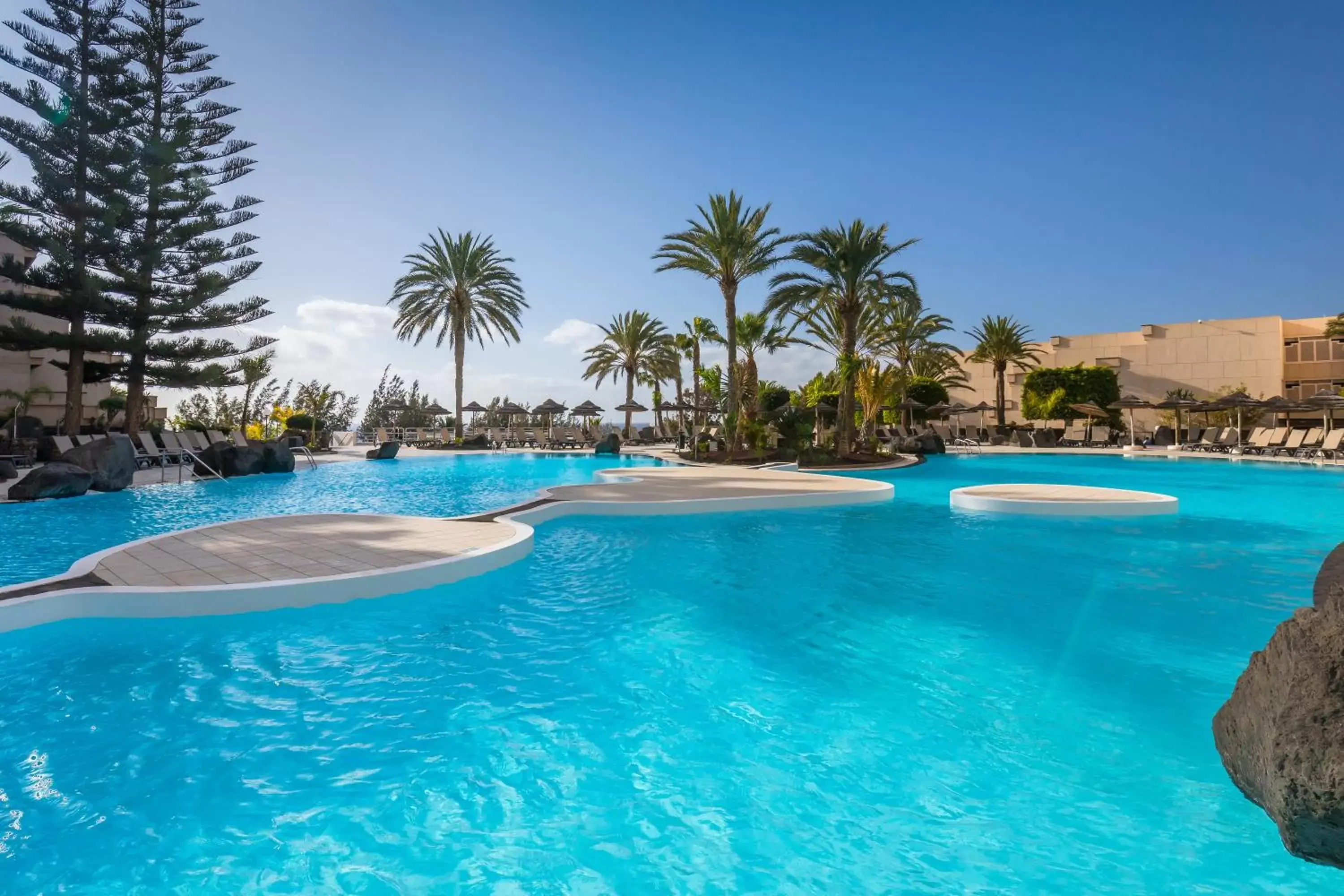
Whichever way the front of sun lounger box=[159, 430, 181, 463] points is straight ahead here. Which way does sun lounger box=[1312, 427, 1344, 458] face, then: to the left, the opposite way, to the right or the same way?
the opposite way

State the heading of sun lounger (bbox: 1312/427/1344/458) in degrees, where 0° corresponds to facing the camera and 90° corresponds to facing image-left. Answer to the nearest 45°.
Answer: approximately 45°

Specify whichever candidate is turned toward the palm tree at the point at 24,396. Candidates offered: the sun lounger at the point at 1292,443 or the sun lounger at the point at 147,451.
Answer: the sun lounger at the point at 1292,443

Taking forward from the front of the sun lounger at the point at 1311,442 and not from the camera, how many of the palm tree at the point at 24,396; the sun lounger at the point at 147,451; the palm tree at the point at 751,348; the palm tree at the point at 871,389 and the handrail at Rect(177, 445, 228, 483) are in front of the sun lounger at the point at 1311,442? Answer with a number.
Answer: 5

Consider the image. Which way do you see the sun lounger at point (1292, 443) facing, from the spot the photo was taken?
facing the viewer and to the left of the viewer

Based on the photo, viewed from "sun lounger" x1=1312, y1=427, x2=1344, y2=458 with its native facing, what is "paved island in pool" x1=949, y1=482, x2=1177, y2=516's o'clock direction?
The paved island in pool is roughly at 11 o'clock from the sun lounger.

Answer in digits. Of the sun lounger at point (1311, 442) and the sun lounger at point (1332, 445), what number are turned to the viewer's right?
0

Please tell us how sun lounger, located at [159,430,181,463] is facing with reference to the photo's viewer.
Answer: facing the viewer and to the right of the viewer

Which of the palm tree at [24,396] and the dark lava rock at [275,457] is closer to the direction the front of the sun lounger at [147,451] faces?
the dark lava rock

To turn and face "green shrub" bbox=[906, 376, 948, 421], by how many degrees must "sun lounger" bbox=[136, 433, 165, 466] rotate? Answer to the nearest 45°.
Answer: approximately 45° to its left

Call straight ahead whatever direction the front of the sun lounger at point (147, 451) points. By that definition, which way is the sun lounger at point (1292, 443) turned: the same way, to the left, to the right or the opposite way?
the opposite way

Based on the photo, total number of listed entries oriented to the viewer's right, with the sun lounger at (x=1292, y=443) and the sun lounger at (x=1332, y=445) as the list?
0

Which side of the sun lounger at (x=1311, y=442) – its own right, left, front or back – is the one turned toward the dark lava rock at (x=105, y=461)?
front

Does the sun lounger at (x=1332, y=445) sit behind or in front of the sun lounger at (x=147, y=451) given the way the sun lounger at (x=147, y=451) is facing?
in front

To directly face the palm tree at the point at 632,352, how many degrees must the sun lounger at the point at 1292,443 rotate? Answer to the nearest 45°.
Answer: approximately 45° to its right

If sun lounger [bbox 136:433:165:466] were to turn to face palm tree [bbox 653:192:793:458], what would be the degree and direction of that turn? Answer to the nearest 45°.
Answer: approximately 45° to its left

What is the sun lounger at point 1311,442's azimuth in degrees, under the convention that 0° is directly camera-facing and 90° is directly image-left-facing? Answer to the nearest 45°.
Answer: approximately 45°

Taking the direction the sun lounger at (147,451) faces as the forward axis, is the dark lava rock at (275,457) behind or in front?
in front
